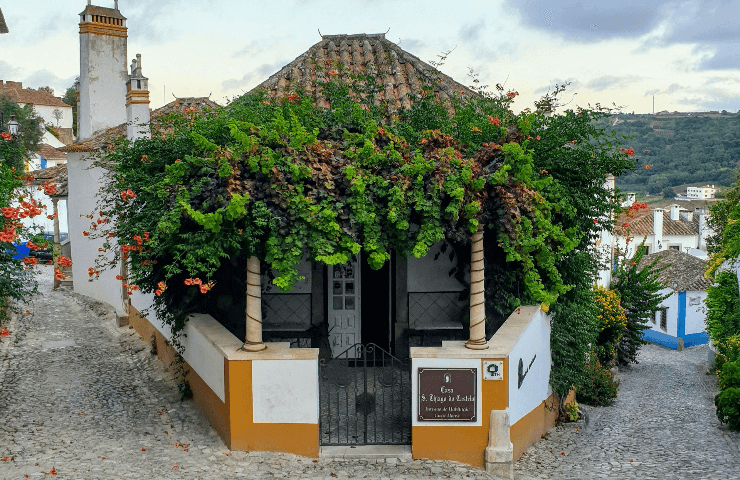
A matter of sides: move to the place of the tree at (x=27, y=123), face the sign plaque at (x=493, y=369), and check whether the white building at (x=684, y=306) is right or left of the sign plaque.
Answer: left

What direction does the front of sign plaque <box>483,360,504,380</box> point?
toward the camera

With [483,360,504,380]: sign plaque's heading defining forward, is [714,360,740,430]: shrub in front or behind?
behind

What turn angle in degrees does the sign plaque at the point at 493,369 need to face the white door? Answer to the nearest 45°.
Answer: approximately 135° to its right

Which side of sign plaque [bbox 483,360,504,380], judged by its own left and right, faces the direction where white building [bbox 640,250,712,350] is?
back

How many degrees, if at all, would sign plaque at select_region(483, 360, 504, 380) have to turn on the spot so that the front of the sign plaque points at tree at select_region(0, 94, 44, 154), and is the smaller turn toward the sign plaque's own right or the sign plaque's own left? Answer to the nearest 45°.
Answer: approximately 135° to the sign plaque's own right

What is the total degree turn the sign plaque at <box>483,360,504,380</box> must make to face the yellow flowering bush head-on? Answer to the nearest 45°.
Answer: approximately 180°
